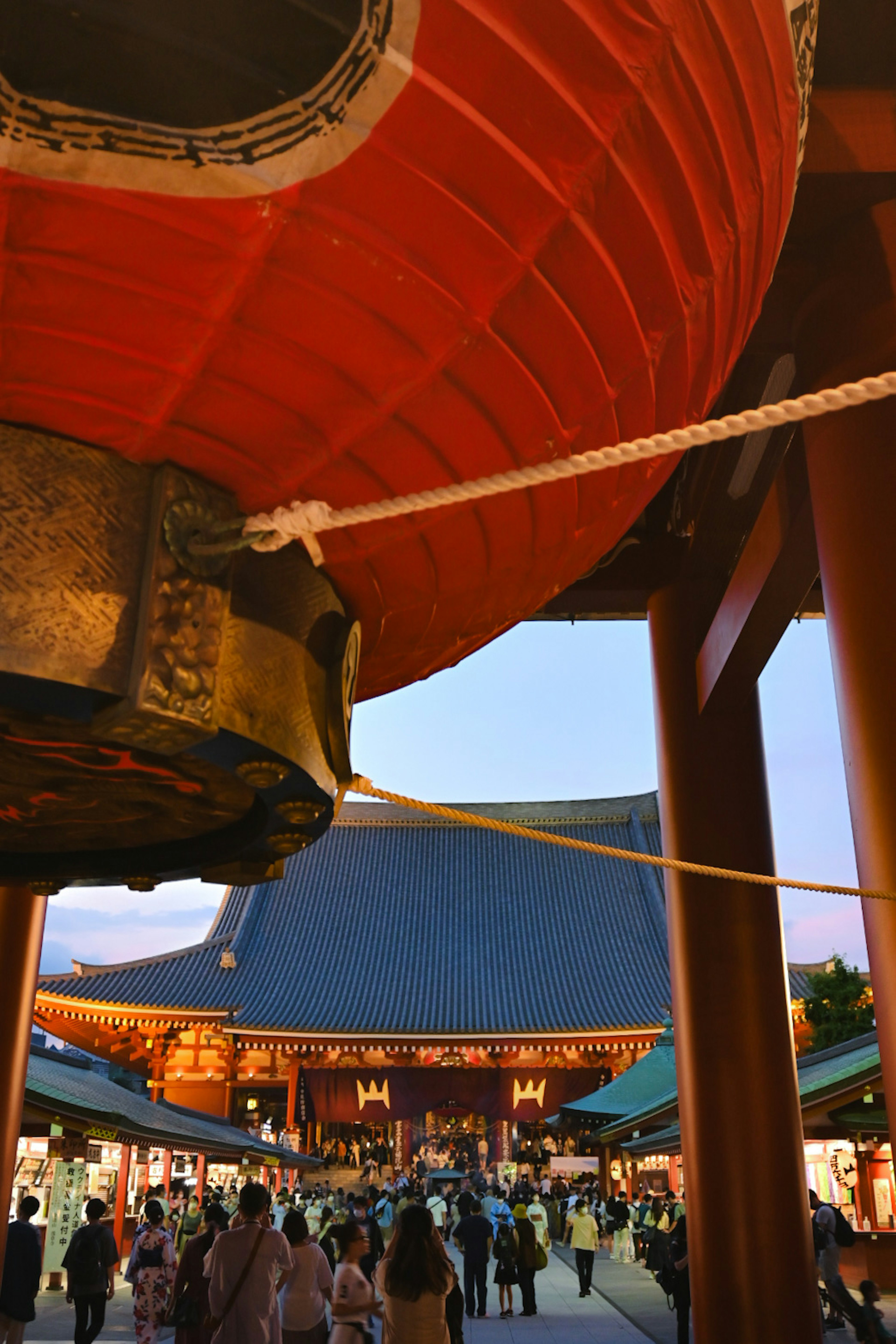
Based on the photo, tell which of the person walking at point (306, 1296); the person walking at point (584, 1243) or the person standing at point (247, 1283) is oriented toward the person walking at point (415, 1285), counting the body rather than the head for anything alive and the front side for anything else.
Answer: the person walking at point (584, 1243)

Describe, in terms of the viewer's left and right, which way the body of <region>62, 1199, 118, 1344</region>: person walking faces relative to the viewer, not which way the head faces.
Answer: facing away from the viewer

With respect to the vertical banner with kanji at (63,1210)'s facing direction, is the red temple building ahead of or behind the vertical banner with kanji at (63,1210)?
behind

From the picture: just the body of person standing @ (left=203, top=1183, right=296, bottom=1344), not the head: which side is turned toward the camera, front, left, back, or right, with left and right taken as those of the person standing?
back

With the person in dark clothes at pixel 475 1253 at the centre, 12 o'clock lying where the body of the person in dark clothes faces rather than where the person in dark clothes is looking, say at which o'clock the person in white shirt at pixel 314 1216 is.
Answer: The person in white shirt is roughly at 11 o'clock from the person in dark clothes.

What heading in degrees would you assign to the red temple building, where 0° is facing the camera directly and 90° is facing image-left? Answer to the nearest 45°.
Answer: approximately 0°

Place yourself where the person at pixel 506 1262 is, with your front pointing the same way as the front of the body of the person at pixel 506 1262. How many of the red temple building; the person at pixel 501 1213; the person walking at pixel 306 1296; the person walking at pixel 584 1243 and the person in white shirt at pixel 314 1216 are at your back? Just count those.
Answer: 1

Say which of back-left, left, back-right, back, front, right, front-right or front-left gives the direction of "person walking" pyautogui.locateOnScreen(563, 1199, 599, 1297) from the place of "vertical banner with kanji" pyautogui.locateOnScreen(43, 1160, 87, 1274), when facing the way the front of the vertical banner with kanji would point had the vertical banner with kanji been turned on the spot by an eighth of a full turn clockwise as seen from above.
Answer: back-left

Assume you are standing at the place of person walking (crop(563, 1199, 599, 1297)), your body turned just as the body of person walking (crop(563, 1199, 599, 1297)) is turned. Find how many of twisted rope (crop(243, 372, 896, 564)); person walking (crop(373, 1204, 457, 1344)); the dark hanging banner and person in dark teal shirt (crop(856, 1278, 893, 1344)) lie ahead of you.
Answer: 3

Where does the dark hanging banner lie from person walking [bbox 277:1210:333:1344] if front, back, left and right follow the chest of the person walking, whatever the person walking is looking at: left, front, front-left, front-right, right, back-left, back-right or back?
front

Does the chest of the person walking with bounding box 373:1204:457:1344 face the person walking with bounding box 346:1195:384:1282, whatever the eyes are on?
yes

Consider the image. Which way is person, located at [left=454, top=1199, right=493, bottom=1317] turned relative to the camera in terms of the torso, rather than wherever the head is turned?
away from the camera

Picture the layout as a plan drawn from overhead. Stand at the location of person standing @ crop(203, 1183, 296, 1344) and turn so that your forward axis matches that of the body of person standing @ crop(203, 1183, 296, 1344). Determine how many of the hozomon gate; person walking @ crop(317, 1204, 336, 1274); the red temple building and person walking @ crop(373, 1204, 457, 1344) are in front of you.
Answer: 2

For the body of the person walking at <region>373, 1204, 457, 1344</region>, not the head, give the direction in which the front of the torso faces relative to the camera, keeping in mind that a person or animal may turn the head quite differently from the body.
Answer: away from the camera

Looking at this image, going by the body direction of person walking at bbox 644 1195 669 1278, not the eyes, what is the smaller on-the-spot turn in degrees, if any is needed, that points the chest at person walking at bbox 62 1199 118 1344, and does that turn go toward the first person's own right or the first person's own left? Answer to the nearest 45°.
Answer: approximately 135° to the first person's own left

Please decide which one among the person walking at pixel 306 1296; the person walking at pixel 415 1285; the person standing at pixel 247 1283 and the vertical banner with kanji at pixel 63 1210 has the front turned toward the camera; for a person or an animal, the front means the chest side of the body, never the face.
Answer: the vertical banner with kanji

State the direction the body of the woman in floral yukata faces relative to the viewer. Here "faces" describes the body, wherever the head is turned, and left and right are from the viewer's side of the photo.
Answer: facing away from the viewer
